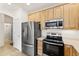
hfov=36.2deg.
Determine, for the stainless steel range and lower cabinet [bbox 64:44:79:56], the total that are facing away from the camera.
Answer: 0

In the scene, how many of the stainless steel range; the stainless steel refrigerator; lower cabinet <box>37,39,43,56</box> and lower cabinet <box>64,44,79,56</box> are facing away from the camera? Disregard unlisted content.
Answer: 0

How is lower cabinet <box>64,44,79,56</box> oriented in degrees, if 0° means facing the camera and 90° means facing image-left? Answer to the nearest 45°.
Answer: approximately 45°

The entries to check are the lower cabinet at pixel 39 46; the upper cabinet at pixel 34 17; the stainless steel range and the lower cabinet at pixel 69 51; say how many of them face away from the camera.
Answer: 0

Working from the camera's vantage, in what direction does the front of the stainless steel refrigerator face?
facing the viewer and to the left of the viewer

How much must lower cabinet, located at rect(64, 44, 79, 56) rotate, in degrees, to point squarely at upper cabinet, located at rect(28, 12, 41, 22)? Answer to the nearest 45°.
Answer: approximately 45° to its right
